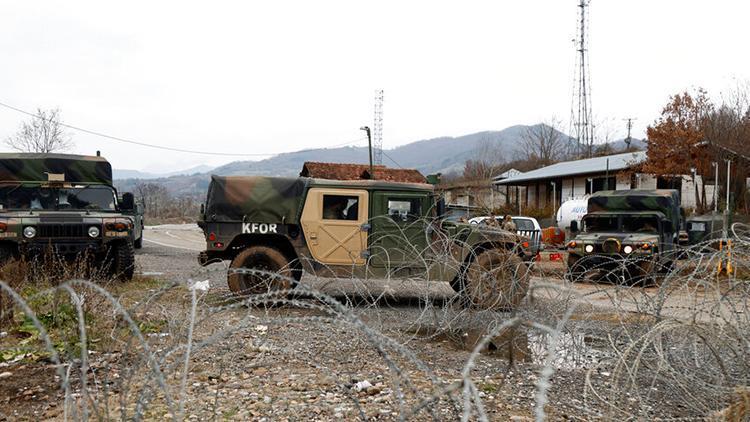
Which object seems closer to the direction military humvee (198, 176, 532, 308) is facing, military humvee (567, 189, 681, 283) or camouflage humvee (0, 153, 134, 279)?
the military humvee

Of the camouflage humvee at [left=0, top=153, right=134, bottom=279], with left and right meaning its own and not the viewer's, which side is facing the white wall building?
left

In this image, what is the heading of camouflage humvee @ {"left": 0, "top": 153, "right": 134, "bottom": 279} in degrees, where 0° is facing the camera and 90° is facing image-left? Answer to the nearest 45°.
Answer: approximately 0°

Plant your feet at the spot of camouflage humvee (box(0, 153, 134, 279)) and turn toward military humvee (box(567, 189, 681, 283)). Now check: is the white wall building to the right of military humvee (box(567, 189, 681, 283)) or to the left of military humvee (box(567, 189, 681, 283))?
left

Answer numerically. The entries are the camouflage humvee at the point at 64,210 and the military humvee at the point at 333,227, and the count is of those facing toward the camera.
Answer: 1

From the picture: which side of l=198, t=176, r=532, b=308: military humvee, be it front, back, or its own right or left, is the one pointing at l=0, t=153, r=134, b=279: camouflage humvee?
back

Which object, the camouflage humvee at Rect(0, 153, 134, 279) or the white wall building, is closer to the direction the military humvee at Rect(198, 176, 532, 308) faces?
the white wall building

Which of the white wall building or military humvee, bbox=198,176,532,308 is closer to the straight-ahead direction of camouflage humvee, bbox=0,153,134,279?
the military humvee

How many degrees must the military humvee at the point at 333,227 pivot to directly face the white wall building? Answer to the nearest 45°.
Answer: approximately 45° to its left

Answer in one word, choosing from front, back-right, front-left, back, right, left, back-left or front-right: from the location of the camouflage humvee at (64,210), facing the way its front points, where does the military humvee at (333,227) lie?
front-left

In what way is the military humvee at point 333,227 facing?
to the viewer's right

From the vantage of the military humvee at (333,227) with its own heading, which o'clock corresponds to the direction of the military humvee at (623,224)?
the military humvee at (623,224) is roughly at 11 o'clock from the military humvee at (333,227).
